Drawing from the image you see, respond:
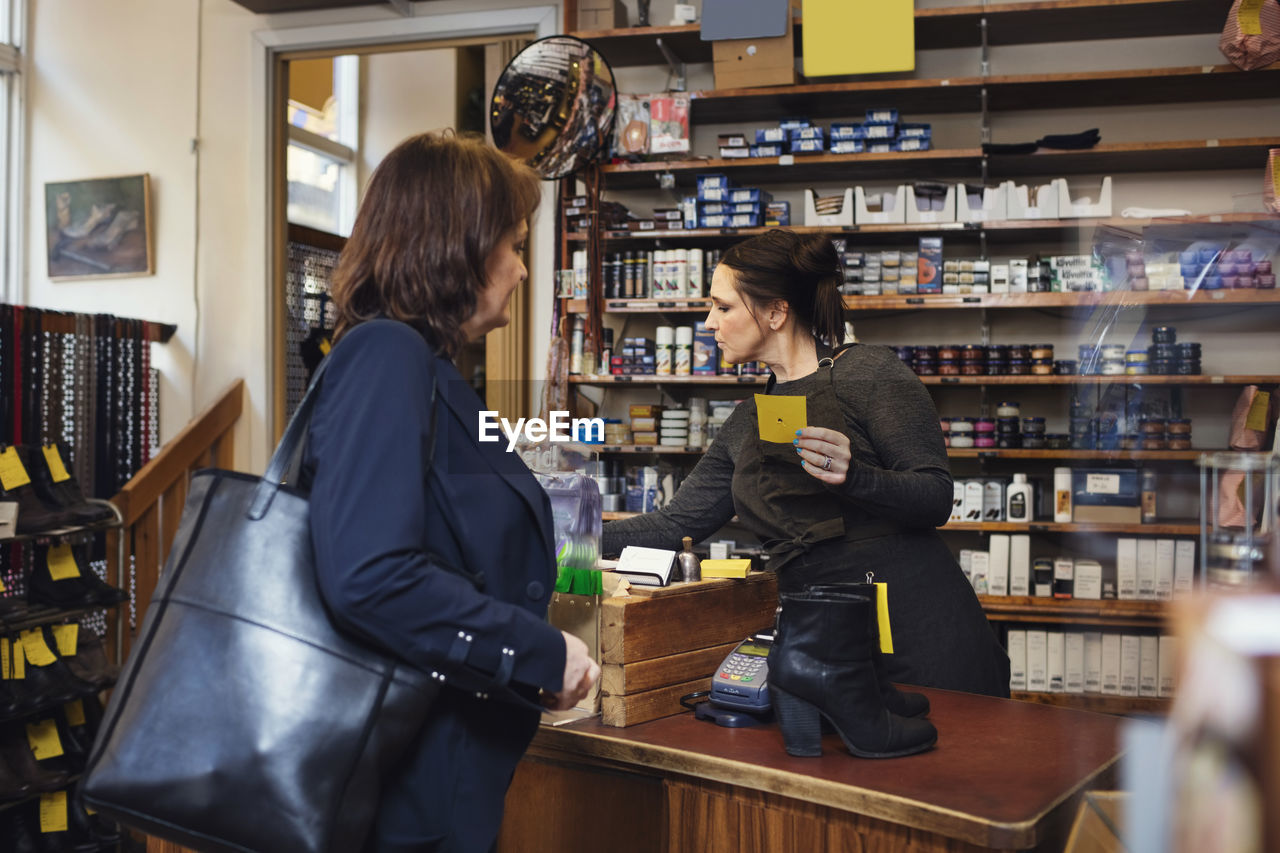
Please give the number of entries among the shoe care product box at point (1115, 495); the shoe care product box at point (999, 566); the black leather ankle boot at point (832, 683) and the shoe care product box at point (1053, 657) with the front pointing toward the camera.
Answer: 3

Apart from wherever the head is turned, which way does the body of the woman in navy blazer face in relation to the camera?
to the viewer's right

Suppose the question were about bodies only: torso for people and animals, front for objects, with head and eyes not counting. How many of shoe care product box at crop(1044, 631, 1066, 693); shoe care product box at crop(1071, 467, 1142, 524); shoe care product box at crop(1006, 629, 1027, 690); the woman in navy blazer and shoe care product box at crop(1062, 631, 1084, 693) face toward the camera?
4

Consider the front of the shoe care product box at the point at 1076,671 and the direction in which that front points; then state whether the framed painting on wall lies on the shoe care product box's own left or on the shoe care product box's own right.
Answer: on the shoe care product box's own right

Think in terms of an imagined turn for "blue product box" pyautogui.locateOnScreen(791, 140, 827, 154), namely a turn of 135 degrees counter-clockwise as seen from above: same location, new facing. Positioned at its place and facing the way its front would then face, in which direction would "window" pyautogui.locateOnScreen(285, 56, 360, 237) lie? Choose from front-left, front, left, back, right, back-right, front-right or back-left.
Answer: left

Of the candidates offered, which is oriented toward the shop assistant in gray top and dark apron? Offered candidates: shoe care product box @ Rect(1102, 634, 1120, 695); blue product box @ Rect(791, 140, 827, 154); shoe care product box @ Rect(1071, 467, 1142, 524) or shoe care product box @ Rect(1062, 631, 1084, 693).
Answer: the blue product box

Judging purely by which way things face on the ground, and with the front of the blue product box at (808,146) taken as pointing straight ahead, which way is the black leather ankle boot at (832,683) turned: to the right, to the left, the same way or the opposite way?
to the left

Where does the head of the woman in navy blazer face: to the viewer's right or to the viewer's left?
to the viewer's right

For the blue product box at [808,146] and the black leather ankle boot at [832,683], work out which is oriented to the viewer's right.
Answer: the black leather ankle boot
